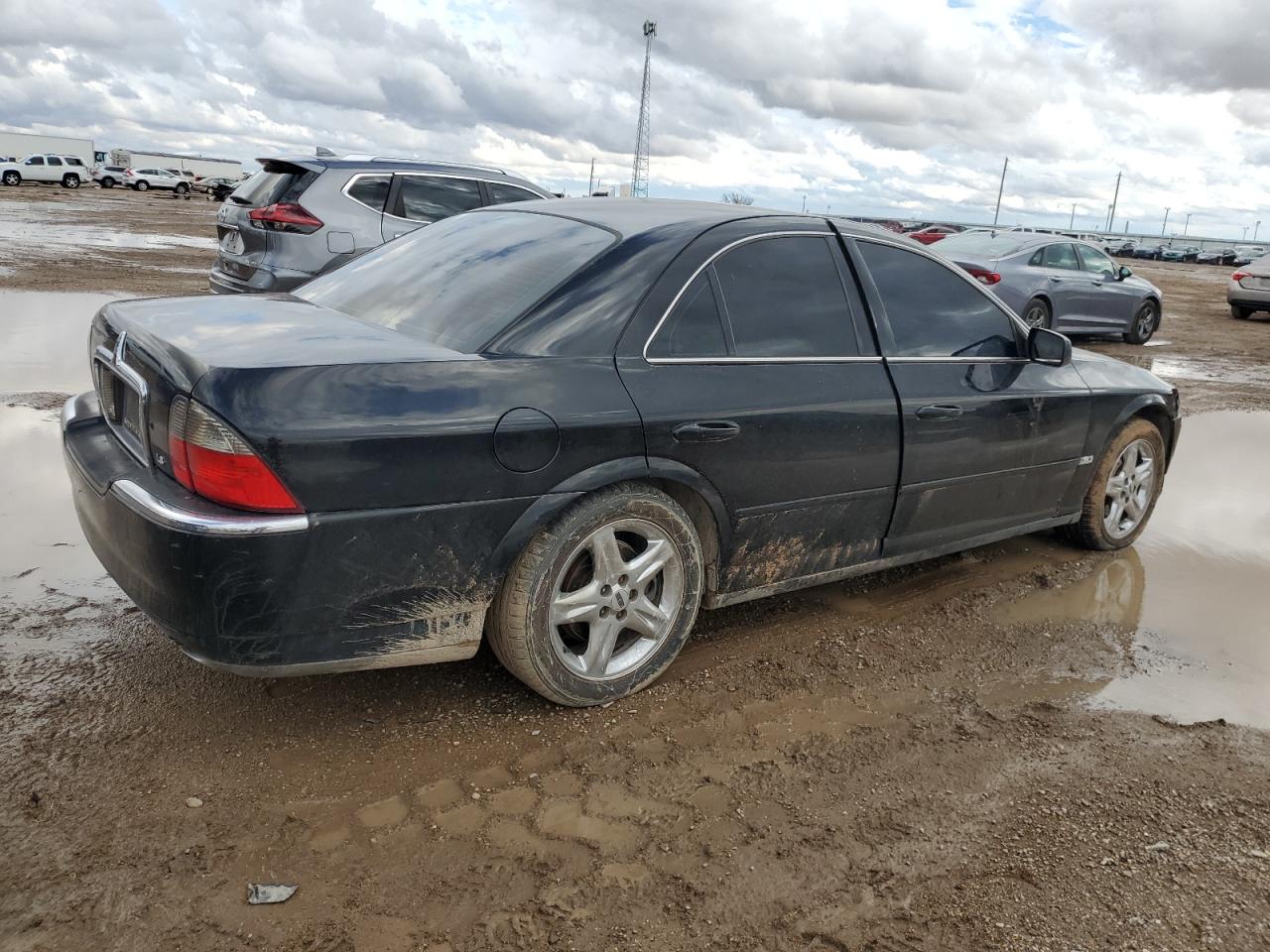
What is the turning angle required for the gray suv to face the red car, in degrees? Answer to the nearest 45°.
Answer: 0° — it already faces it

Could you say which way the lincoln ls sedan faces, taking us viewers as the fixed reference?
facing away from the viewer and to the right of the viewer

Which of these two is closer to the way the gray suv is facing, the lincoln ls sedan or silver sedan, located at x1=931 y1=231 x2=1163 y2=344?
the silver sedan

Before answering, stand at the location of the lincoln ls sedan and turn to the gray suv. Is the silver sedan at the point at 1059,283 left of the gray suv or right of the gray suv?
right

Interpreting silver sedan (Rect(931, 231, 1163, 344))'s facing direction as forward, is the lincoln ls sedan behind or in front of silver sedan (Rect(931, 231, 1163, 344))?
behind

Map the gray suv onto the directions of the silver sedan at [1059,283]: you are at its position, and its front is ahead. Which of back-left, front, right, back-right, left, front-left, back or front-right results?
back

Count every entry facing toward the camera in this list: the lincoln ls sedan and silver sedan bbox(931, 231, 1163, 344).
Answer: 0

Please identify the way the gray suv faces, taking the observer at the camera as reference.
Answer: facing away from the viewer and to the right of the viewer

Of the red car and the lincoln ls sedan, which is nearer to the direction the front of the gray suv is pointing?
the red car

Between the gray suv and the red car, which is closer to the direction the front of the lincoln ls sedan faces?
the red car

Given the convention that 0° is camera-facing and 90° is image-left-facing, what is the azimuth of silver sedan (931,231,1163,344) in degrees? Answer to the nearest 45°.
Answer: approximately 225°

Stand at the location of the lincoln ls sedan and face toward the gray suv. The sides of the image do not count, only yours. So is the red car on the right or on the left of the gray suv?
right

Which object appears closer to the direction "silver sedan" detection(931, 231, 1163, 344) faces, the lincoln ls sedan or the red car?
the red car

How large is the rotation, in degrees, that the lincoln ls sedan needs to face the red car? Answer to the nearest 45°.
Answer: approximately 45° to its left

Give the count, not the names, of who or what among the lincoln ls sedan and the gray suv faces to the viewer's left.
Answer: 0

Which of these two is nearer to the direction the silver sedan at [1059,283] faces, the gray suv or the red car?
the red car

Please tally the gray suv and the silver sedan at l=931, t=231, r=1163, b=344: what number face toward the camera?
0

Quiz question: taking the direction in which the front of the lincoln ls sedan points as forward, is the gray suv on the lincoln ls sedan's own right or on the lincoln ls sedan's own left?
on the lincoln ls sedan's own left
